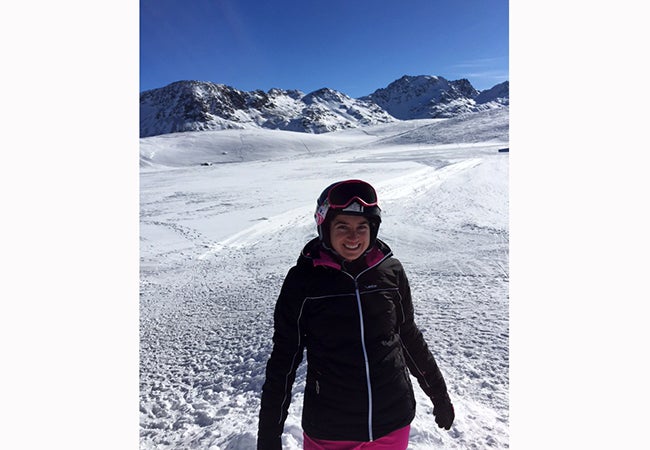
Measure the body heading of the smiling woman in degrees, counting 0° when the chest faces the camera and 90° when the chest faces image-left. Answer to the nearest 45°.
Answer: approximately 0°
